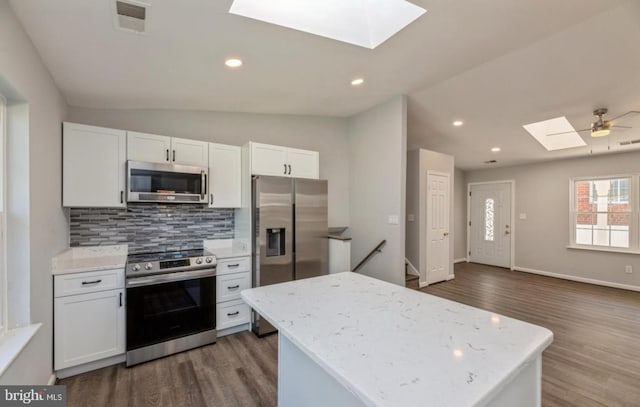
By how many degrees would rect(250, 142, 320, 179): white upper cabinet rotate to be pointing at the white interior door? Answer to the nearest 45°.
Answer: approximately 90° to its left

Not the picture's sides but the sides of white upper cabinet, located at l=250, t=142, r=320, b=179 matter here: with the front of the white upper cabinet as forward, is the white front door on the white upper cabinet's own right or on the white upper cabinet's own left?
on the white upper cabinet's own left

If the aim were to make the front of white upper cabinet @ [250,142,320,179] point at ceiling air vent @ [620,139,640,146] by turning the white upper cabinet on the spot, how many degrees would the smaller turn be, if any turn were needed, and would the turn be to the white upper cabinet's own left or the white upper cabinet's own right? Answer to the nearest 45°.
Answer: approximately 45° to the white upper cabinet's own left

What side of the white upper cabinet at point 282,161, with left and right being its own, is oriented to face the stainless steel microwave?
right

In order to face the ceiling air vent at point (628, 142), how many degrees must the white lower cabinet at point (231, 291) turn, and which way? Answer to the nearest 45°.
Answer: approximately 45° to its left

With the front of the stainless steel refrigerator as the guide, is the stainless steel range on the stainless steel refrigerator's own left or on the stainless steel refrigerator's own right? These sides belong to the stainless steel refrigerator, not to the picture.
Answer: on the stainless steel refrigerator's own right

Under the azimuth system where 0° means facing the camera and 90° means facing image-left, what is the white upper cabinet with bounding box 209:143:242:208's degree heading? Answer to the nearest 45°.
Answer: approximately 315°
